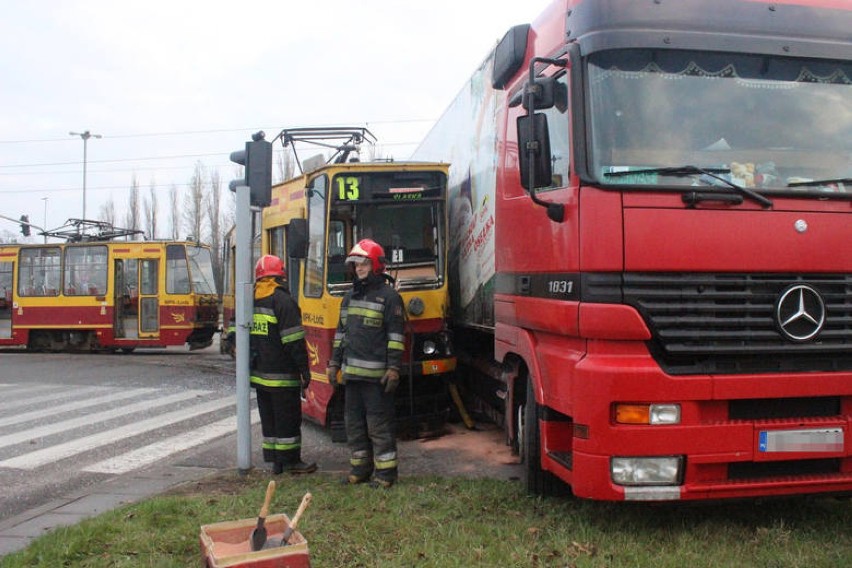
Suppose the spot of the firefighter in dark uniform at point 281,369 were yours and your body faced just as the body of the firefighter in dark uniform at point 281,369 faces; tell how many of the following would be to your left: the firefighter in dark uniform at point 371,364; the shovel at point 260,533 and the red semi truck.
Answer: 0

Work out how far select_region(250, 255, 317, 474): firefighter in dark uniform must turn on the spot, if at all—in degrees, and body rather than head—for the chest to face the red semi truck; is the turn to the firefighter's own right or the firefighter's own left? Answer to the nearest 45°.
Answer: approximately 90° to the firefighter's own right

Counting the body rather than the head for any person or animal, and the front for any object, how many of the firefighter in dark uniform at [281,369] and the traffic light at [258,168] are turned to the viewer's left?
1

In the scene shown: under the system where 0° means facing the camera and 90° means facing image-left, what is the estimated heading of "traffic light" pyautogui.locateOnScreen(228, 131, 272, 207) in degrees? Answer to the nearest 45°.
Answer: approximately 90°

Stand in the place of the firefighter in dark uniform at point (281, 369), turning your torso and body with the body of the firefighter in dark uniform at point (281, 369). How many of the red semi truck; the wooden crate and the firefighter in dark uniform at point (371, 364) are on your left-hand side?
0

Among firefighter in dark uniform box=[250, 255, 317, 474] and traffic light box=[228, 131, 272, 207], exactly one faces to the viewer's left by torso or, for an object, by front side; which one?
the traffic light

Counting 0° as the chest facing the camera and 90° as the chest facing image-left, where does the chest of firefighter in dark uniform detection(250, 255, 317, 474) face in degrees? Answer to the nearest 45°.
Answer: approximately 225°
